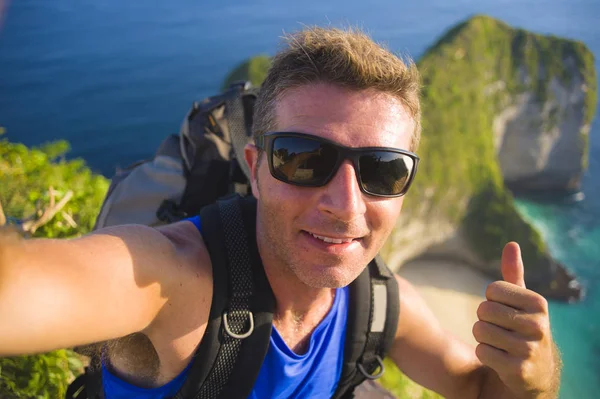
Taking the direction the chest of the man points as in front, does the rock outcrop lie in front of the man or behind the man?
behind

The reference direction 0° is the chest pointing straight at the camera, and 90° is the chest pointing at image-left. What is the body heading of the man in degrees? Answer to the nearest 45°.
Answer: approximately 0°

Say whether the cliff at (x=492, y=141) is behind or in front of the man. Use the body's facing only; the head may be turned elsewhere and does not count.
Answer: behind
